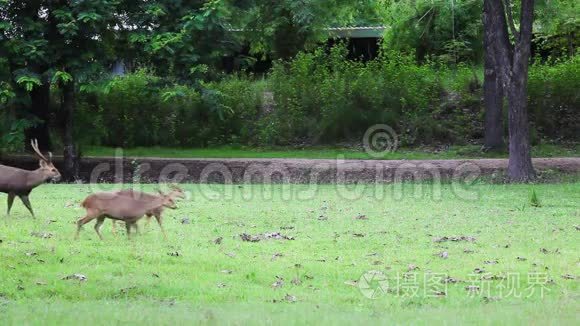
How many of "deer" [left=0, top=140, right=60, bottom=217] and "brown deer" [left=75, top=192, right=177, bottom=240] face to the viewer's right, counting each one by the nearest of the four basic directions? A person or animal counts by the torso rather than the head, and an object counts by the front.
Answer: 2

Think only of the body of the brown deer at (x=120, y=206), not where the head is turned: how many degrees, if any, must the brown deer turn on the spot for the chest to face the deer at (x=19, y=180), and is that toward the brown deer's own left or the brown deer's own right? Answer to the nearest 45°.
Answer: approximately 135° to the brown deer's own left

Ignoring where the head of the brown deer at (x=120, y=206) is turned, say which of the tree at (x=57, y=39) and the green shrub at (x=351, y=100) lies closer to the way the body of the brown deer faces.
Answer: the green shrub

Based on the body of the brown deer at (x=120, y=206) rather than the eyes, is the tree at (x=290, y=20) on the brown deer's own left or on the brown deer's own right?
on the brown deer's own left

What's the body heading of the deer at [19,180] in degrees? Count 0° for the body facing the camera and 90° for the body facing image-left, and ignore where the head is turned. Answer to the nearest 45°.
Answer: approximately 270°

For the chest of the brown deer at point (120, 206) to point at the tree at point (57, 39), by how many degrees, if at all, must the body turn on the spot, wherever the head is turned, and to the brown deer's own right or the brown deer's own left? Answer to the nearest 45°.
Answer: approximately 90° to the brown deer's own left

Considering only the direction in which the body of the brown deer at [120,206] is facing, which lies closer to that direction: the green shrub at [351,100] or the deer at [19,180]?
the green shrub

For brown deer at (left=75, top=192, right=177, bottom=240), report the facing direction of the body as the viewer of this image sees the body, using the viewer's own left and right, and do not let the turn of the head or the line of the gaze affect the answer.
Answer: facing to the right of the viewer

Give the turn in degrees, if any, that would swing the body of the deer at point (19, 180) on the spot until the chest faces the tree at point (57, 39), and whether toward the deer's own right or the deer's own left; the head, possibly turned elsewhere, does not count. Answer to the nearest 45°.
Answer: approximately 90° to the deer's own left

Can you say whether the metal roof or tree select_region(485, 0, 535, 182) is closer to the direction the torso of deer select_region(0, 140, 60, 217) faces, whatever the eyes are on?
the tree

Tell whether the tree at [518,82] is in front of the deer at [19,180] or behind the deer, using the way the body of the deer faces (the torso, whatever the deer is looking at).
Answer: in front
